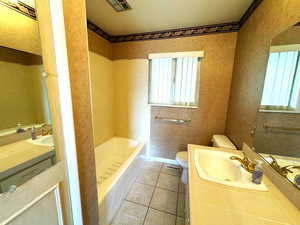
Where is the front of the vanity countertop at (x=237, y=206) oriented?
to the viewer's left

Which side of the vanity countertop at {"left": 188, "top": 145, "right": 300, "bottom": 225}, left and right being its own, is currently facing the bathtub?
front

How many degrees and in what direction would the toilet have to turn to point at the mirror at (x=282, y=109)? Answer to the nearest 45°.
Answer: approximately 135° to its left

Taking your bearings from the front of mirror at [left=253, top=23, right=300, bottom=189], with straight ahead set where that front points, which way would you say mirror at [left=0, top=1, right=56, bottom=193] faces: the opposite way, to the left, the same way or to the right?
the opposite way

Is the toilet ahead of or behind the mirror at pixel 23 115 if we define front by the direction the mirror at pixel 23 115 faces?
ahead

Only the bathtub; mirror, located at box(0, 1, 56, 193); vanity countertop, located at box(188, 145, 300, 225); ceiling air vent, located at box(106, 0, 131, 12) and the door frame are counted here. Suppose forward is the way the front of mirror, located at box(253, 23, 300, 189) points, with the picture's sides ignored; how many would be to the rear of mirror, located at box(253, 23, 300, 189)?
0

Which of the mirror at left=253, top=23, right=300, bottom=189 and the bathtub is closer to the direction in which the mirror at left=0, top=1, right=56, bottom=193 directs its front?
the mirror

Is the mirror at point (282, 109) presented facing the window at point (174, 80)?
no

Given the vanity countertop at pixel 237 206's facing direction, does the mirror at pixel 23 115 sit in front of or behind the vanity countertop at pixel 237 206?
in front

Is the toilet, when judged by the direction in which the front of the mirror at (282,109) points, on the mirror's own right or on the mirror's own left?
on the mirror's own right

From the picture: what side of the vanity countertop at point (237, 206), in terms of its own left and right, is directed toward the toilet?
right

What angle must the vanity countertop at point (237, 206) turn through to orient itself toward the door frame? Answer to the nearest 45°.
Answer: approximately 45° to its left

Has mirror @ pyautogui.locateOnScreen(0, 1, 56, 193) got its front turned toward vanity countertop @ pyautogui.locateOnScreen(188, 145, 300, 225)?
yes

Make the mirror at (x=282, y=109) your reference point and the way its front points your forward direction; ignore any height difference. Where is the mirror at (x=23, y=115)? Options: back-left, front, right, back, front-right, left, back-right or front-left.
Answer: front

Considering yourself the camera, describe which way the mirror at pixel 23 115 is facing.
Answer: facing the viewer and to the right of the viewer
